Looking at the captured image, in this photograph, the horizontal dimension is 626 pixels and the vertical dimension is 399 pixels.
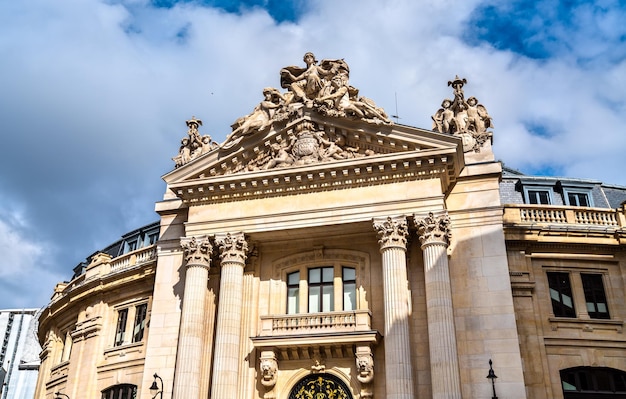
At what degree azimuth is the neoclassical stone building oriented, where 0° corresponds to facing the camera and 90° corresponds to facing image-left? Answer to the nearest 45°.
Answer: approximately 0°
